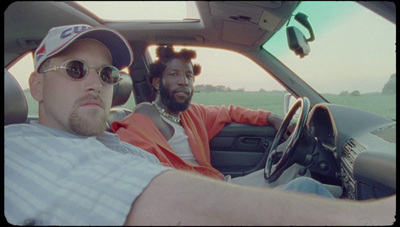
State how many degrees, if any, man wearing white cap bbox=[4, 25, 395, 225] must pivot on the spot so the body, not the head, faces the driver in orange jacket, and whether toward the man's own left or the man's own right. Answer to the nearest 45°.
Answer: approximately 135° to the man's own left

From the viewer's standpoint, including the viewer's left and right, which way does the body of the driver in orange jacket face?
facing the viewer and to the right of the viewer

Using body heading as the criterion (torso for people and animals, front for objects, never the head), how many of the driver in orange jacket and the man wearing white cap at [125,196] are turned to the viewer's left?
0
